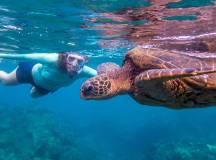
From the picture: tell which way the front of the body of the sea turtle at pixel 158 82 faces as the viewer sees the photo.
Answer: to the viewer's left

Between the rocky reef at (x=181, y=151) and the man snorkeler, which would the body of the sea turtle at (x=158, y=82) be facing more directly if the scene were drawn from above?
the man snorkeler

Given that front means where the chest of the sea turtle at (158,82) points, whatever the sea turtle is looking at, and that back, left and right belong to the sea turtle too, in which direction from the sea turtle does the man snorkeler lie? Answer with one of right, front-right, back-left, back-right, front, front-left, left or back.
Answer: front-right
